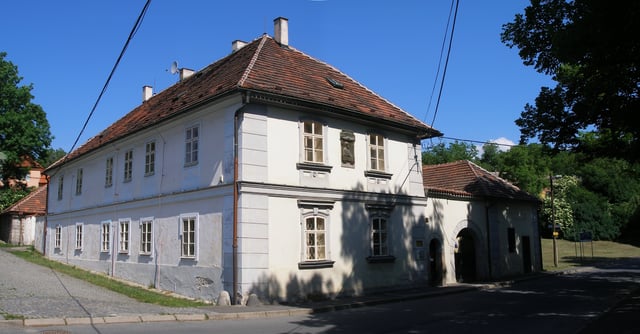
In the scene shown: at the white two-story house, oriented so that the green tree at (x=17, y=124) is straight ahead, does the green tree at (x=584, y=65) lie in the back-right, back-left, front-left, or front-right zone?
back-right
